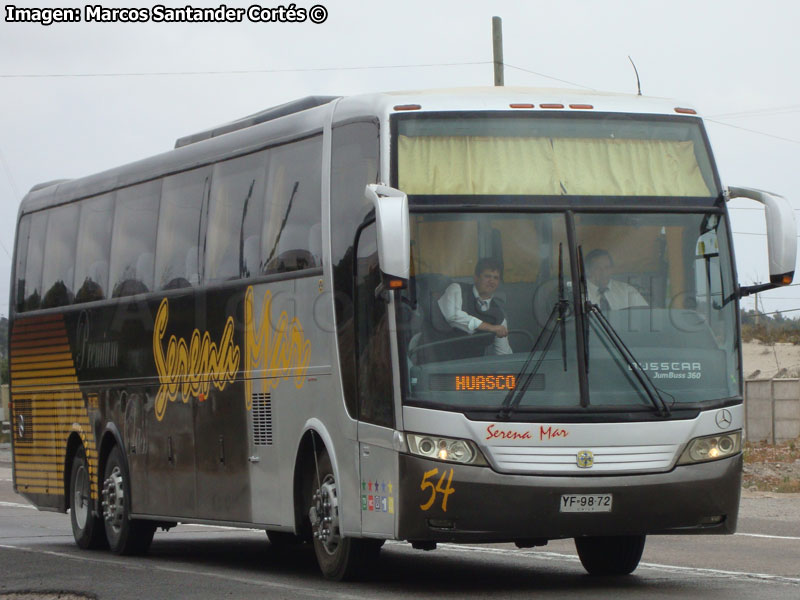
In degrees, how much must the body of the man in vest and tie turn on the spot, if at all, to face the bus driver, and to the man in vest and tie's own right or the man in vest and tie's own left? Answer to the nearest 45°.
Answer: approximately 45° to the man in vest and tie's own left

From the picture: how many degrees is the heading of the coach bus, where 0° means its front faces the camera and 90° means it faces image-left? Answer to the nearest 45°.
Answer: approximately 315°

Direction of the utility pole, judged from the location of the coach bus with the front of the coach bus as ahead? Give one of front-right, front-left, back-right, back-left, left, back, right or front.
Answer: back-left

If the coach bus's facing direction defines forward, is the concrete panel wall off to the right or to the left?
on its left

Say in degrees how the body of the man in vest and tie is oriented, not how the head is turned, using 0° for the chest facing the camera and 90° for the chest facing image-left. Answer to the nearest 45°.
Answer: approximately 315°

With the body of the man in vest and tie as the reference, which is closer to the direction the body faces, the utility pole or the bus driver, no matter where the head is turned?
the bus driver

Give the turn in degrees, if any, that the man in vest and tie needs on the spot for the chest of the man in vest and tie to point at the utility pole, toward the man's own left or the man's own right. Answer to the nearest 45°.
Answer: approximately 135° to the man's own left
